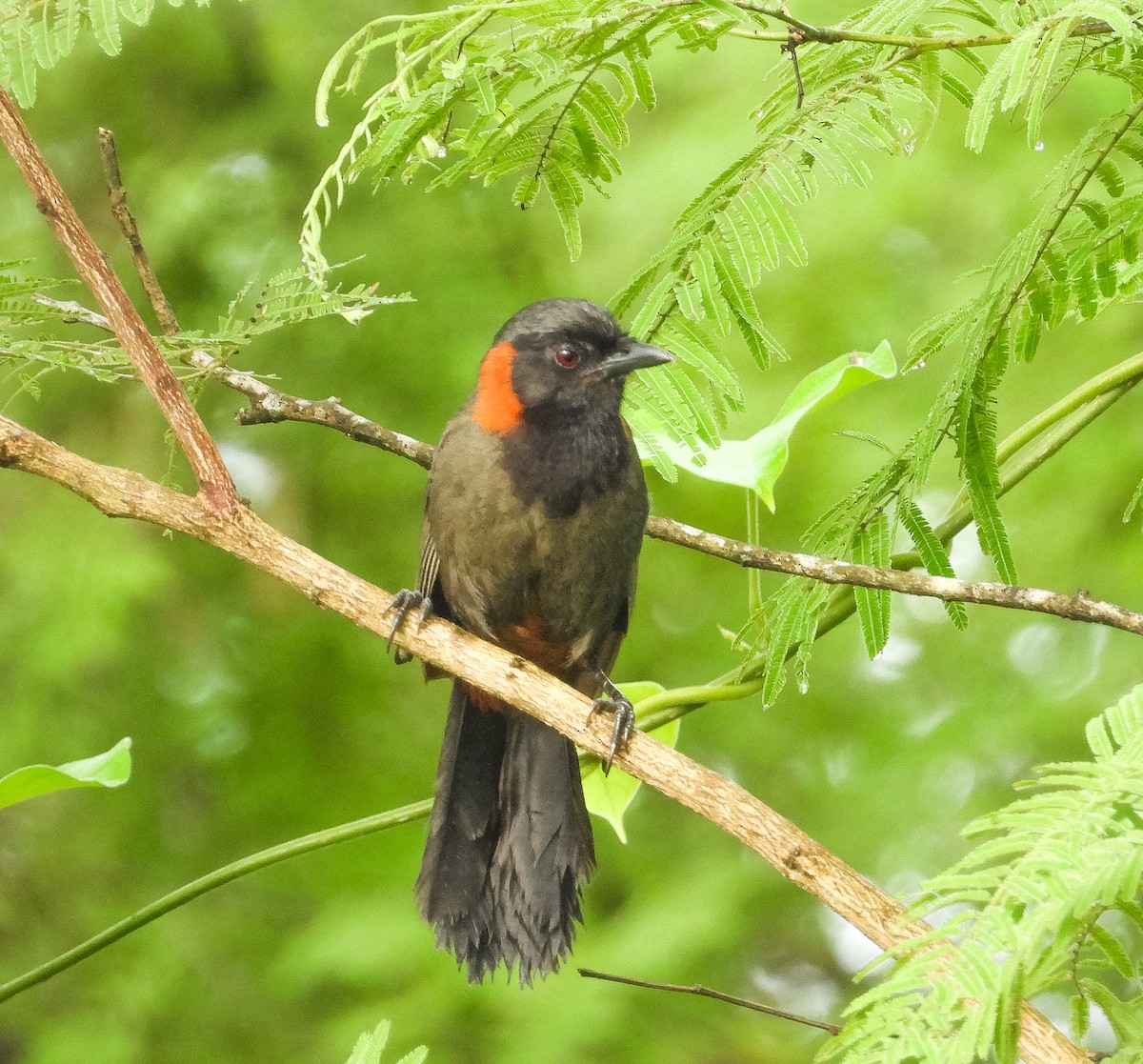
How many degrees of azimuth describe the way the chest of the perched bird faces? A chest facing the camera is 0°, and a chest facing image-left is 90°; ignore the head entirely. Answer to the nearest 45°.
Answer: approximately 0°

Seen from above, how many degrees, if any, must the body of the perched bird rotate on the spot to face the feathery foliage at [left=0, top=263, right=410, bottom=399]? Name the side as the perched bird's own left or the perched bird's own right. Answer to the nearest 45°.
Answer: approximately 45° to the perched bird's own right
